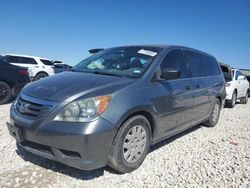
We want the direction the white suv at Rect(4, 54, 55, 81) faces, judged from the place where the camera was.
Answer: facing to the left of the viewer

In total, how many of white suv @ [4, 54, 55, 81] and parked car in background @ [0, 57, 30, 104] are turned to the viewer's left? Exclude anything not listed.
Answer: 2

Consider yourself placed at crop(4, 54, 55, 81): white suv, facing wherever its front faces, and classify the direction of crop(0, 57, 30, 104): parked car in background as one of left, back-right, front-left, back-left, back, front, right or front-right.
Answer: left

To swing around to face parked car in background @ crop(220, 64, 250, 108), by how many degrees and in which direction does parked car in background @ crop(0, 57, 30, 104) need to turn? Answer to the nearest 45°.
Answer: approximately 180°

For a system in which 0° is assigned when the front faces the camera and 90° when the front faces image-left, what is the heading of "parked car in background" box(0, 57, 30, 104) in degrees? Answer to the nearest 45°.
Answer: approximately 90°

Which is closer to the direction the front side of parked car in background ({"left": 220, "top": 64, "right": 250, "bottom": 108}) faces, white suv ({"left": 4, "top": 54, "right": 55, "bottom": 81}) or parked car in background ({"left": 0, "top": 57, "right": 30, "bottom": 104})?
the parked car in background

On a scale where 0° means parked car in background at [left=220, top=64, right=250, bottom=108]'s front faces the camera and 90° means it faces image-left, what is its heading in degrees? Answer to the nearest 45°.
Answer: approximately 45°
